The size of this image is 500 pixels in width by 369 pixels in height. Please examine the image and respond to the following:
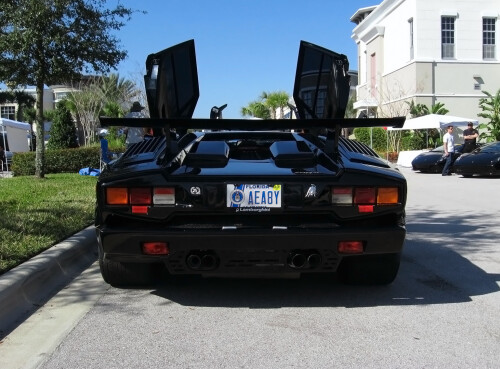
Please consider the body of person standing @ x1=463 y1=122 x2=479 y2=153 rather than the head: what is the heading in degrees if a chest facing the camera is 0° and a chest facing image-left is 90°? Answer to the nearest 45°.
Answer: approximately 0°

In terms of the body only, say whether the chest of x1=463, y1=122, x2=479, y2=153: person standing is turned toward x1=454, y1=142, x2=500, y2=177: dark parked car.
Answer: yes

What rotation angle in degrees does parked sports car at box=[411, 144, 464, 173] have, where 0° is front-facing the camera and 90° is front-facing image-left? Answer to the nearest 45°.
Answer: approximately 45°

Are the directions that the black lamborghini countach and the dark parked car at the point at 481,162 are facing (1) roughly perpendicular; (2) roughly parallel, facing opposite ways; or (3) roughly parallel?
roughly perpendicular

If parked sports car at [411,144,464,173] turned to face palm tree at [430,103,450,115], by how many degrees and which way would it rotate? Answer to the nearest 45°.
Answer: approximately 135° to its right

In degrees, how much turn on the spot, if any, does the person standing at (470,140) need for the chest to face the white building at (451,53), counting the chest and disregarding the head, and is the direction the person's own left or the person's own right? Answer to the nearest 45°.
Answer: approximately 180°

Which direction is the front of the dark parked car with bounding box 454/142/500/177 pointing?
to the viewer's left

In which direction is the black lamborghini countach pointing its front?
away from the camera
